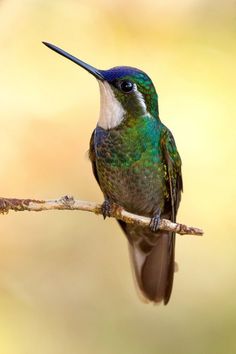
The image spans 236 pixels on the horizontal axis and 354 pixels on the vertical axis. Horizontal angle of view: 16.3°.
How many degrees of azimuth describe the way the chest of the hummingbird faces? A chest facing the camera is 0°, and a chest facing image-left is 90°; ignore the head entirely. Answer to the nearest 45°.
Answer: approximately 45°
